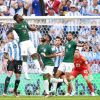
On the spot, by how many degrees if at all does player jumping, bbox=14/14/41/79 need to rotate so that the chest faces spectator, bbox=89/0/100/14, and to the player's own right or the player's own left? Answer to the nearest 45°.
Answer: approximately 90° to the player's own left

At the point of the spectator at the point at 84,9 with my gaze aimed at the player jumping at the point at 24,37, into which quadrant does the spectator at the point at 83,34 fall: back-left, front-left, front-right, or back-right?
front-left

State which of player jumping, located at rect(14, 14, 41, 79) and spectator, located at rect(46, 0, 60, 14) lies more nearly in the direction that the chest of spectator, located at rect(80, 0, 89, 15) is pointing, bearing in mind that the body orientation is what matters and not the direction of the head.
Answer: the player jumping

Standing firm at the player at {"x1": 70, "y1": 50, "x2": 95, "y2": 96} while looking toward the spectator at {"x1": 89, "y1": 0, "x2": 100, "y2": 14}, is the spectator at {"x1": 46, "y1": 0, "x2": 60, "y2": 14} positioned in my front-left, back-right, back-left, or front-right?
front-left

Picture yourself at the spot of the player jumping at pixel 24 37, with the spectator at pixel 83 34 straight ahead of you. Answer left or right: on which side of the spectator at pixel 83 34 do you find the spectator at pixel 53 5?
left

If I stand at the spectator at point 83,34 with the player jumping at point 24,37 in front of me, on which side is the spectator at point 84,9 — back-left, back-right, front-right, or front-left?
back-right

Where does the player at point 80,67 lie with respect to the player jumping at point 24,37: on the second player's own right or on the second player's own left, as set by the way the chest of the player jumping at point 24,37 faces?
on the second player's own left

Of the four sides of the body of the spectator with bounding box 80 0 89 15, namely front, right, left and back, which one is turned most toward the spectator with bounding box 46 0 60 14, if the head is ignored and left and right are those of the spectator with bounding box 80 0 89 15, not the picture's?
right

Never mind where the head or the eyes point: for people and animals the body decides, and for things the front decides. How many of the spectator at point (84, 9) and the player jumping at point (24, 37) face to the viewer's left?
0

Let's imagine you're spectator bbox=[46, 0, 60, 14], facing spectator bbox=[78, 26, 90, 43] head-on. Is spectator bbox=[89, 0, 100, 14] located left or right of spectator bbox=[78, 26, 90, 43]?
left

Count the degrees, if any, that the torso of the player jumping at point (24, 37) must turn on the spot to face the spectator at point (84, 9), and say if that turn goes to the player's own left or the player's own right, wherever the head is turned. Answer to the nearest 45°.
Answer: approximately 90° to the player's own left

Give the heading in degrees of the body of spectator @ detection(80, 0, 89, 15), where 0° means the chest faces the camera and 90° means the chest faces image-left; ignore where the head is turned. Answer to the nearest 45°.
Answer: approximately 0°

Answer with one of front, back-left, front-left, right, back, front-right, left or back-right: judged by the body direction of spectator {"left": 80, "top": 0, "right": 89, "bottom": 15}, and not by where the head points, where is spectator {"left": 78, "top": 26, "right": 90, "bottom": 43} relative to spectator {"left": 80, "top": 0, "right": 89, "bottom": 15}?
front
